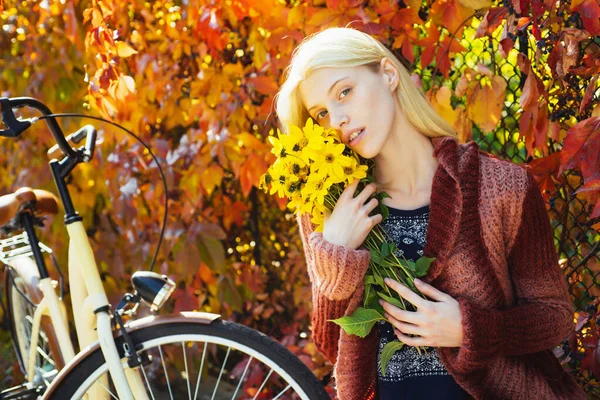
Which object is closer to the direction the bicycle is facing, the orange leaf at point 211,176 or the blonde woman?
the blonde woman

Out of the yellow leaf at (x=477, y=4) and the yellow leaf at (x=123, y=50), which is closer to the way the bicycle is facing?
the yellow leaf at (x=477, y=4)

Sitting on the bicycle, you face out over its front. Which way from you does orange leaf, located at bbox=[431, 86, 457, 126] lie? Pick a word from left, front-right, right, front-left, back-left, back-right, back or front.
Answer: front-left

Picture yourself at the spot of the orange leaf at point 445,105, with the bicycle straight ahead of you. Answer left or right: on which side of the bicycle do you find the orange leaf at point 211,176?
right

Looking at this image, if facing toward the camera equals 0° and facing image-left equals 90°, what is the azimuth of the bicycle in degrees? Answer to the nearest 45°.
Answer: approximately 315°

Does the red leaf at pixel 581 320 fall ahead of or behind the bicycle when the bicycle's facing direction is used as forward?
ahead

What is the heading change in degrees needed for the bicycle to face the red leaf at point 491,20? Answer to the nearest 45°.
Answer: approximately 45° to its left

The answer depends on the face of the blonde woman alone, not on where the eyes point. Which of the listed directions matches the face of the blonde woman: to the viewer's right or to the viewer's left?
to the viewer's left

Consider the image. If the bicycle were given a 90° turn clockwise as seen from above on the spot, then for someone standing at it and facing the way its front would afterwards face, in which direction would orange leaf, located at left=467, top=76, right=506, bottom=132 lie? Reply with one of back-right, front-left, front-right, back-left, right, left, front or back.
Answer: back-left

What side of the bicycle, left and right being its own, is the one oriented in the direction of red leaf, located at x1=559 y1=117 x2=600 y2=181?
front

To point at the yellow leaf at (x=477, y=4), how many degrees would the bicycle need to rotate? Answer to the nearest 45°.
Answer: approximately 45° to its left

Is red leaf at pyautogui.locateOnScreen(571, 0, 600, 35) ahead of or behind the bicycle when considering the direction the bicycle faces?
ahead

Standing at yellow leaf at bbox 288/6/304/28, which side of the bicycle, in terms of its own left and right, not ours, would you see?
left
